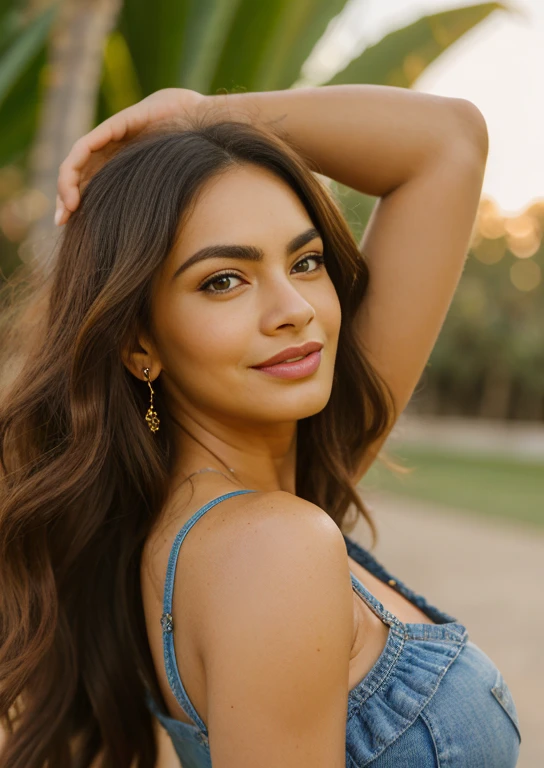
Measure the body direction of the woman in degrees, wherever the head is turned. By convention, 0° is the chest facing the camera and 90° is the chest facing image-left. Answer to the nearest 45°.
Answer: approximately 270°

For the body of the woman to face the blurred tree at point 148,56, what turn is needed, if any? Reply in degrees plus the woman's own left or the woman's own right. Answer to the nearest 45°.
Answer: approximately 90° to the woman's own left
